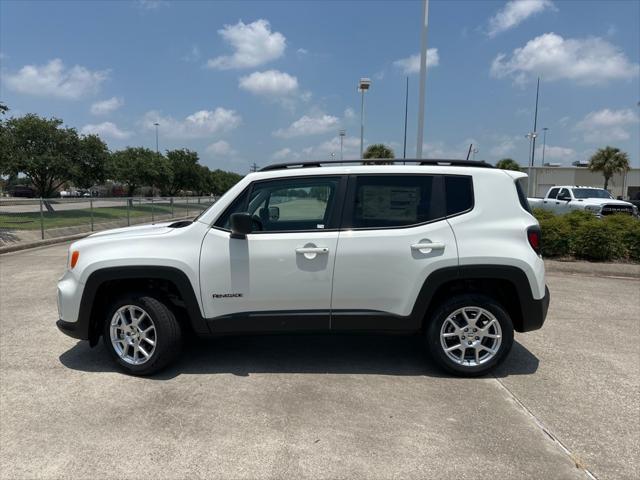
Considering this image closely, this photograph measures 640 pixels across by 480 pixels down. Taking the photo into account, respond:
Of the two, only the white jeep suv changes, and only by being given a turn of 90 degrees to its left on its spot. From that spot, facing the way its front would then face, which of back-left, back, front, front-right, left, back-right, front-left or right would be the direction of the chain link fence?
back-right

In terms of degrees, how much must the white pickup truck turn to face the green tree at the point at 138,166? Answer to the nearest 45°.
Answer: approximately 135° to its right

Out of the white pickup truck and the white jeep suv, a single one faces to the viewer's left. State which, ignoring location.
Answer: the white jeep suv

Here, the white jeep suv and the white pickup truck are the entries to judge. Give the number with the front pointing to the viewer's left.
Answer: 1

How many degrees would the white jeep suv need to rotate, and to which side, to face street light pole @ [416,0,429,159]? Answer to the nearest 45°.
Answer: approximately 90° to its right

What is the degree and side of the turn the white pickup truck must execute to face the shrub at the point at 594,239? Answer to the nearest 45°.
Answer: approximately 45° to its right

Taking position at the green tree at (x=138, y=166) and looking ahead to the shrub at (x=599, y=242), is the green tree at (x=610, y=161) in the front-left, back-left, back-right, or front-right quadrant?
front-left

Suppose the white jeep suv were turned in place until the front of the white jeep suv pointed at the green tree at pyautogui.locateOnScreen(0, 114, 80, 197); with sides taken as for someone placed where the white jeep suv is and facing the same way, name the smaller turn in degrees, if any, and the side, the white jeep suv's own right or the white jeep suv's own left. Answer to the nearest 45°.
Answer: approximately 45° to the white jeep suv's own right

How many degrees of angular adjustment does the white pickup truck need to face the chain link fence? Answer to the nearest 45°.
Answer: approximately 90° to its right

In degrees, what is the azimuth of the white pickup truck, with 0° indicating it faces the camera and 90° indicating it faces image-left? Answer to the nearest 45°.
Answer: approximately 315°

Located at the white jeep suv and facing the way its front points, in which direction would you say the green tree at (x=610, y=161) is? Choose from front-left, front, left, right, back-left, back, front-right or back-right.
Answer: back-right

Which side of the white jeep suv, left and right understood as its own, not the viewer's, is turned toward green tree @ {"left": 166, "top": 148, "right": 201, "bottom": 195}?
right

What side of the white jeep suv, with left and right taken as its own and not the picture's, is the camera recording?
left
